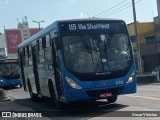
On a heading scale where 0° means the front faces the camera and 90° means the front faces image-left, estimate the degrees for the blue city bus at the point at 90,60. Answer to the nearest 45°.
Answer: approximately 315°

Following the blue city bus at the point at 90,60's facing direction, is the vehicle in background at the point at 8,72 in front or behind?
behind

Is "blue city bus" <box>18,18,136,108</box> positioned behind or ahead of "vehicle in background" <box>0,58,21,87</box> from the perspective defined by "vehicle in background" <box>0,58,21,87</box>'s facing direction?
ahead

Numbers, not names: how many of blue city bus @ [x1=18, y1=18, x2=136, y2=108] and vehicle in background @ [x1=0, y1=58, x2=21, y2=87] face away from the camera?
0

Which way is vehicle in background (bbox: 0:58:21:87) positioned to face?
toward the camera
